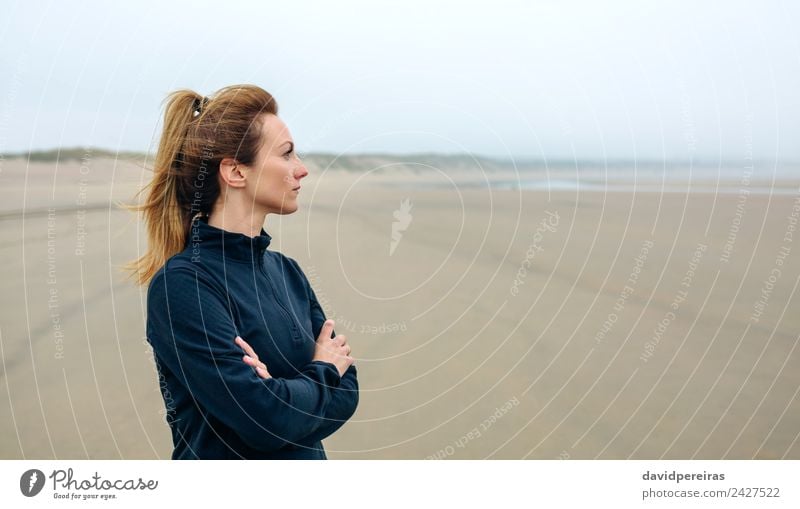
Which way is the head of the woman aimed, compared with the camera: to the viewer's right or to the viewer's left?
to the viewer's right

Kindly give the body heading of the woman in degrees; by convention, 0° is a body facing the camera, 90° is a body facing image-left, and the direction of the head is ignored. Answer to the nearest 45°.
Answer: approximately 315°
